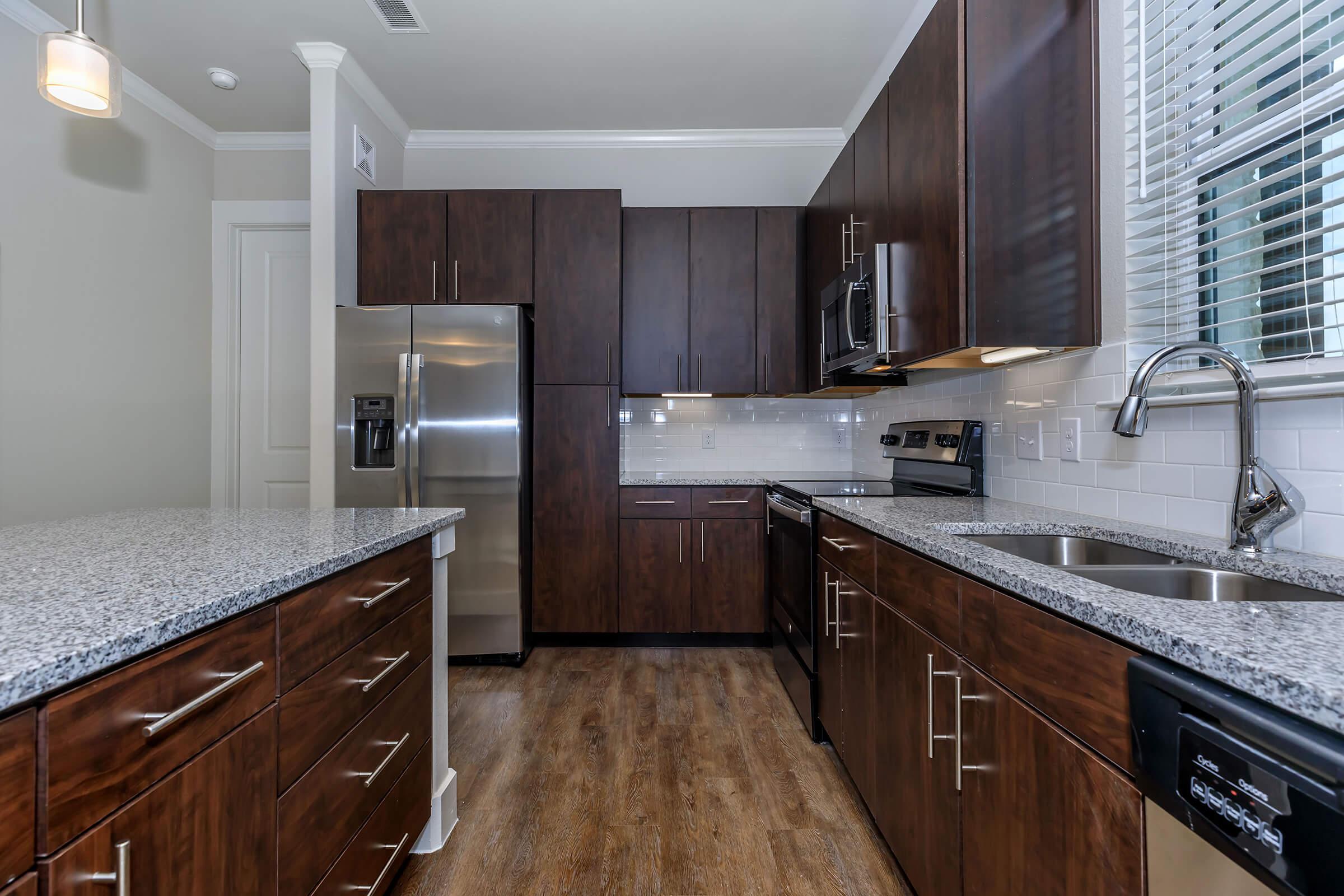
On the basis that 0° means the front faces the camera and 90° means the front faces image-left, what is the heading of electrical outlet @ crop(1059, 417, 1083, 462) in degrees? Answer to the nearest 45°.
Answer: approximately 45°

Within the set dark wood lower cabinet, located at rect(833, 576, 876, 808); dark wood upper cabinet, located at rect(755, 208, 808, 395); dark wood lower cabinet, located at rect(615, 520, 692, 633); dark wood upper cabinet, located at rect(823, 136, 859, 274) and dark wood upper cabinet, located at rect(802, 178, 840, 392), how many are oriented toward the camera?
2

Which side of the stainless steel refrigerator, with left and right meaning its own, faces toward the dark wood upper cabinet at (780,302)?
left

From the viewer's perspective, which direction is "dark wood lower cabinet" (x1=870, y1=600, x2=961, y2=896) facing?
to the viewer's left

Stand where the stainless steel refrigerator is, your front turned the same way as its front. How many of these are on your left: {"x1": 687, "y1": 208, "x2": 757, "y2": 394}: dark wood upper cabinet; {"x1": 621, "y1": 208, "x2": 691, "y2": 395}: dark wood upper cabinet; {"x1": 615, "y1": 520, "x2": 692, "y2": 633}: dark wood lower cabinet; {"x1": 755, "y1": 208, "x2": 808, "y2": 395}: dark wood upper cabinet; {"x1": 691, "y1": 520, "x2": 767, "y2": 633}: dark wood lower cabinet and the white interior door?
5

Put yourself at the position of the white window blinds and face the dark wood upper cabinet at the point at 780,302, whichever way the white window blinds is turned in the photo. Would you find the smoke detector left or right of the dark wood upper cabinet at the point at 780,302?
left

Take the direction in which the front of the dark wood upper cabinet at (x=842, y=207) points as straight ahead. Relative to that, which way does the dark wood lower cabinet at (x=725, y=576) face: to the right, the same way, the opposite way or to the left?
to the left

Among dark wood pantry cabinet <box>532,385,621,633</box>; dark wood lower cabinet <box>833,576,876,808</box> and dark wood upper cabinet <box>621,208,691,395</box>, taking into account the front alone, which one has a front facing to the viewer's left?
the dark wood lower cabinet

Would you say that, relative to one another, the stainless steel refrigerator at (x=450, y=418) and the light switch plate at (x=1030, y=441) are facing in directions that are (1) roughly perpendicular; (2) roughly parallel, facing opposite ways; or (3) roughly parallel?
roughly perpendicular

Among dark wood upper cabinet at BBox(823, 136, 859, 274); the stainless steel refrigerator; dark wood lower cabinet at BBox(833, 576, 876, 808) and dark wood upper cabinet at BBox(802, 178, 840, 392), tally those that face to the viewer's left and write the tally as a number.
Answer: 3
